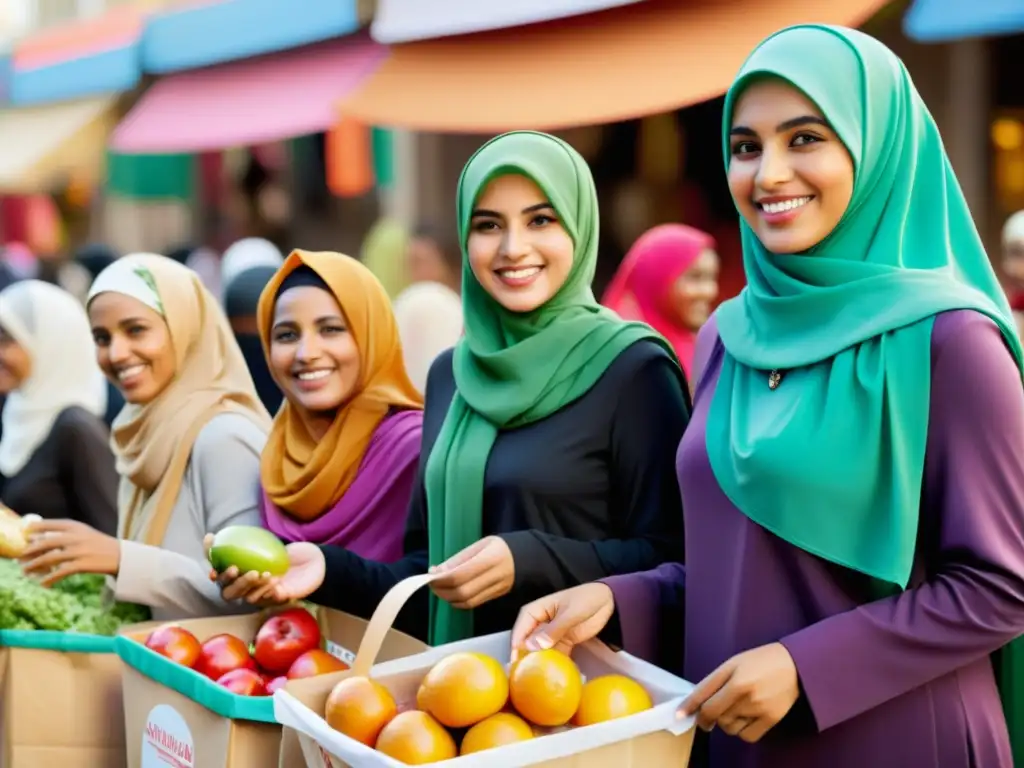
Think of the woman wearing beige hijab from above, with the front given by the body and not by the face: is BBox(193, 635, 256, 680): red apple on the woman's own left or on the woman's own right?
on the woman's own left

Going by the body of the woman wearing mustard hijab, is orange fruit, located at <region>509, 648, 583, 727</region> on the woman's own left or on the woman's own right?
on the woman's own left

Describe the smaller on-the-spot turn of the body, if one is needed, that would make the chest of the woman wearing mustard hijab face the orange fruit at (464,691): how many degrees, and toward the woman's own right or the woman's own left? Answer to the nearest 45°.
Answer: approximately 45° to the woman's own left

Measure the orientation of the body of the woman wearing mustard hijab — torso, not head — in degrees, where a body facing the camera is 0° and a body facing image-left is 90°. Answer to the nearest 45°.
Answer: approximately 45°

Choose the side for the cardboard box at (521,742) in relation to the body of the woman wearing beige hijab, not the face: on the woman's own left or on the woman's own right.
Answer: on the woman's own left

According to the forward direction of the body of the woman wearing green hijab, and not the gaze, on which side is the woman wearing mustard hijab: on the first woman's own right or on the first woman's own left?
on the first woman's own right

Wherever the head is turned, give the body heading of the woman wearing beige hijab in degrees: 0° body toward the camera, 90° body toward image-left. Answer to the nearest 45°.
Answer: approximately 45°

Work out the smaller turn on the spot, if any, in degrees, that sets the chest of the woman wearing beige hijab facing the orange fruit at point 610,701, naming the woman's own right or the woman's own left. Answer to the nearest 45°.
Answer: approximately 45° to the woman's own left

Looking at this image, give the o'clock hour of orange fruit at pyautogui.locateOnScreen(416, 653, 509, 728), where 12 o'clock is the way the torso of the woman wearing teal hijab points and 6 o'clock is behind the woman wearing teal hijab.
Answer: The orange fruit is roughly at 1 o'clock from the woman wearing teal hijab.

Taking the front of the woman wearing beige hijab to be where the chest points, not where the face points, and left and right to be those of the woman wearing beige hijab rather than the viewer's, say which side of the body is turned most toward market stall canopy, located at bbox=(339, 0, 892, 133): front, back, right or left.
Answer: back
